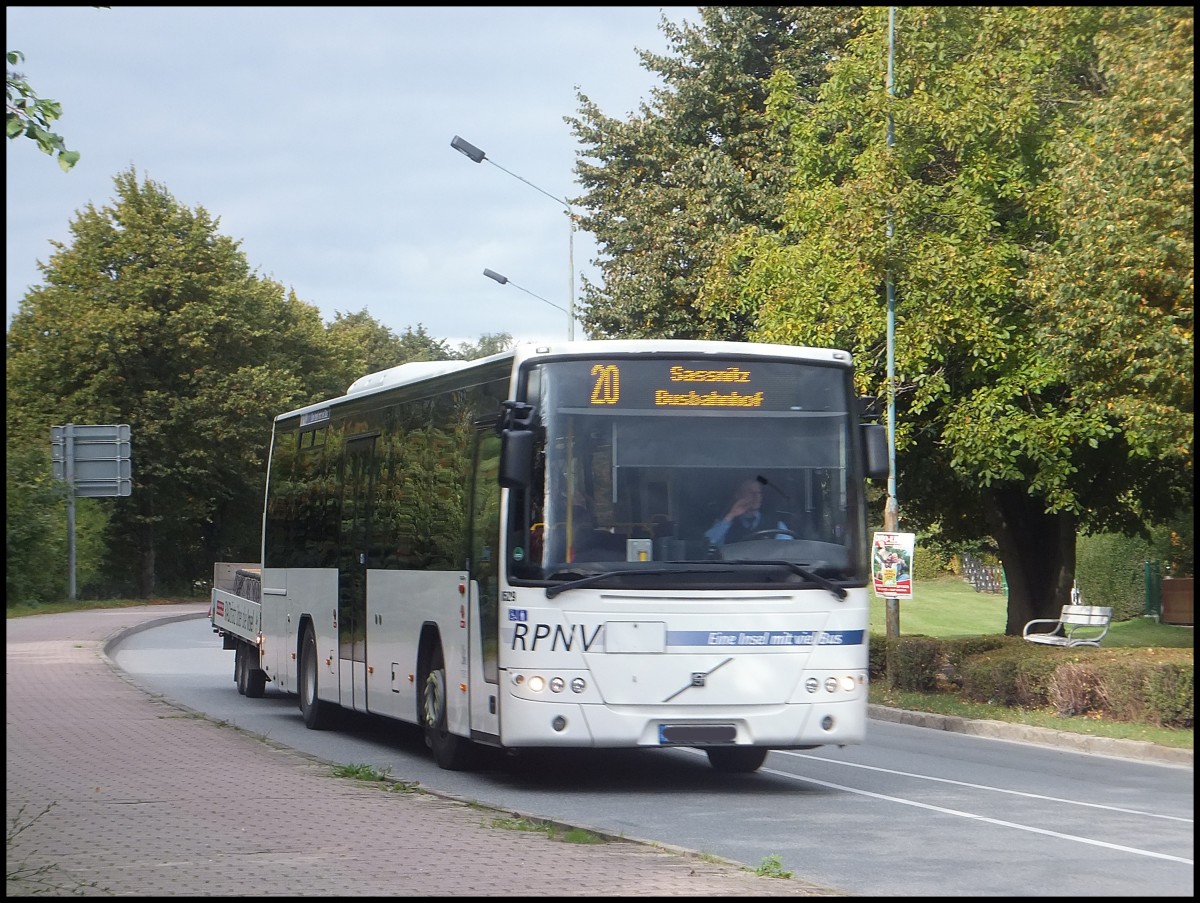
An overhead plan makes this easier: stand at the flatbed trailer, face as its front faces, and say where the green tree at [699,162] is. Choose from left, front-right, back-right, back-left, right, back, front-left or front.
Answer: left

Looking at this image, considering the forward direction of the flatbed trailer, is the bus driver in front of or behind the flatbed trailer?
in front

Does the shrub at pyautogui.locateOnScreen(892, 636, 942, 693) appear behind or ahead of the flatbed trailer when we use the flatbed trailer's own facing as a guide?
ahead

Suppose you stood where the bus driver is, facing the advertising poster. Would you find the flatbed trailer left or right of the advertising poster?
left

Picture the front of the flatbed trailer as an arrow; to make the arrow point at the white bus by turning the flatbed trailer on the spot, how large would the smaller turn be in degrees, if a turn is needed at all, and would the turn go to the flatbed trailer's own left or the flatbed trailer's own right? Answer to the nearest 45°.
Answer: approximately 45° to the flatbed trailer's own right

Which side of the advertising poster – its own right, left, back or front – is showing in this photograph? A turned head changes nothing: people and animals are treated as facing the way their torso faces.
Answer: front

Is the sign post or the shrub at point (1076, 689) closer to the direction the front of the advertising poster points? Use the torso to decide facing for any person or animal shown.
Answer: the shrub

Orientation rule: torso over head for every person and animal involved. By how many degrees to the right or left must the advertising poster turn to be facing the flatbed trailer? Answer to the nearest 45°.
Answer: approximately 90° to its right

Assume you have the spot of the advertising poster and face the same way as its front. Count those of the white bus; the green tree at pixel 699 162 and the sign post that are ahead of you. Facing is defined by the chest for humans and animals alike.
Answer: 1

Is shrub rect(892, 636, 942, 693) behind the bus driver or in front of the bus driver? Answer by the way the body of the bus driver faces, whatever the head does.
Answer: behind

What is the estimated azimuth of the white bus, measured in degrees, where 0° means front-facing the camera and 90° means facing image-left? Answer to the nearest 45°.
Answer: approximately 0°
